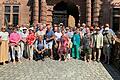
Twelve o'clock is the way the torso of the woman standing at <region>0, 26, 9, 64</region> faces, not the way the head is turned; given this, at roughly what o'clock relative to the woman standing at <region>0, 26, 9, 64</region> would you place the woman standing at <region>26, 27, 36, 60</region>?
the woman standing at <region>26, 27, 36, 60</region> is roughly at 8 o'clock from the woman standing at <region>0, 26, 9, 64</region>.

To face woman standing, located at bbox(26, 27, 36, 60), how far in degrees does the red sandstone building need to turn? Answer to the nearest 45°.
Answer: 0° — it already faces them

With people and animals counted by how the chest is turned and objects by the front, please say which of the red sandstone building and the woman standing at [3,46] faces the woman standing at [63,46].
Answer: the red sandstone building

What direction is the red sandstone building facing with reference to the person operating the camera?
facing the viewer

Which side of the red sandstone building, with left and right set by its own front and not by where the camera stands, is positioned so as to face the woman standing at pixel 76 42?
front

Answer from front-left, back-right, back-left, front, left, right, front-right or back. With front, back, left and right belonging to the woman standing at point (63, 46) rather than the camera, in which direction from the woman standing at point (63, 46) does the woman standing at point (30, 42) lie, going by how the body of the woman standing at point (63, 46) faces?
right

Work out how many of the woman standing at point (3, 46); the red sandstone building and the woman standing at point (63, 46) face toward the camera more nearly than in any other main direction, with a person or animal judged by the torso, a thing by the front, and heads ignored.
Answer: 3

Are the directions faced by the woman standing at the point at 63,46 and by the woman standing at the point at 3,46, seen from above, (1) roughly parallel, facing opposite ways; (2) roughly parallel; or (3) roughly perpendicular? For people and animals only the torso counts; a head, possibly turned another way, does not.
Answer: roughly parallel

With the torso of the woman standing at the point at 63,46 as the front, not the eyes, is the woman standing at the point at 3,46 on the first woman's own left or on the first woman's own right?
on the first woman's own right

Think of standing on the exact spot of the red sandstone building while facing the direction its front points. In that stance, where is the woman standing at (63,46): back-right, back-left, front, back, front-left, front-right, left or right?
front

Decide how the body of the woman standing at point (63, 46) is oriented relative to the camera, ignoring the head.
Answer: toward the camera

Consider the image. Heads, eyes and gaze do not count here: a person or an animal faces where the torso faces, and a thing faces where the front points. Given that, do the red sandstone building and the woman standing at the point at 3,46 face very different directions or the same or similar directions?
same or similar directions
